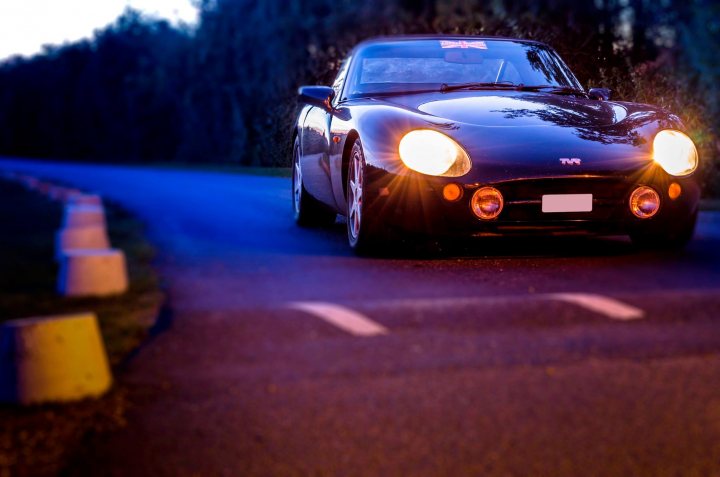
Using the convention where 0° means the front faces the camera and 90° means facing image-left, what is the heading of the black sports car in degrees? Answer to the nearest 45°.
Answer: approximately 315°
